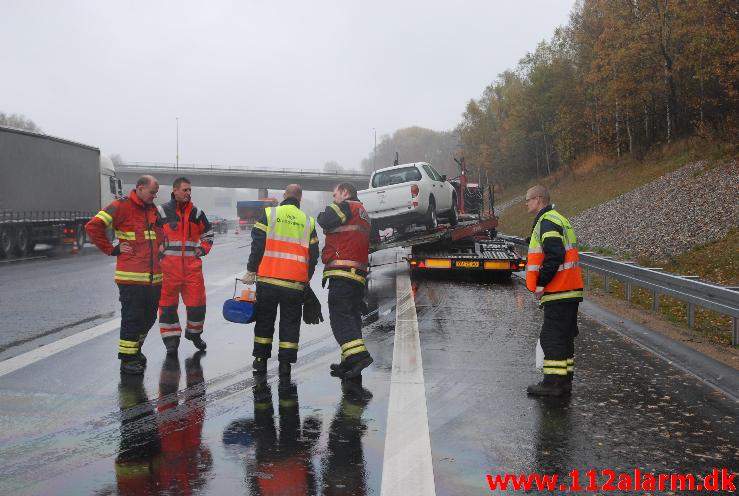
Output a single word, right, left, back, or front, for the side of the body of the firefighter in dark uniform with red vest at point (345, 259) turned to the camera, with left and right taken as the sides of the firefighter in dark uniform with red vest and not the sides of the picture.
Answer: left

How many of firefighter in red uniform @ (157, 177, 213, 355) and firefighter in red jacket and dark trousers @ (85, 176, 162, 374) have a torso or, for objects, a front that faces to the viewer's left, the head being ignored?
0

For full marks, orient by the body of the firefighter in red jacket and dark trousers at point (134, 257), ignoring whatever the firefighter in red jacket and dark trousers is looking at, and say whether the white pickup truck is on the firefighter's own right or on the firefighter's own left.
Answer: on the firefighter's own left

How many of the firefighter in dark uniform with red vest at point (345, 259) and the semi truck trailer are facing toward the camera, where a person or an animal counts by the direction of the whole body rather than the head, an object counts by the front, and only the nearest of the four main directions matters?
0

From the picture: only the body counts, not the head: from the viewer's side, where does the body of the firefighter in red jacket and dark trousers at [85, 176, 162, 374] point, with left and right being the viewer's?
facing the viewer and to the right of the viewer

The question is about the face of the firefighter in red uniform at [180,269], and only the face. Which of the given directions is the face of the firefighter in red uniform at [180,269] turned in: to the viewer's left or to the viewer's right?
to the viewer's right

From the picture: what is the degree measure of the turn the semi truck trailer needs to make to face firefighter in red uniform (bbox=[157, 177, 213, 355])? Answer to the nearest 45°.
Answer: approximately 135° to its right

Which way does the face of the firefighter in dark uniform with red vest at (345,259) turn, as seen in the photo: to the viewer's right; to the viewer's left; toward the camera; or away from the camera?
to the viewer's left

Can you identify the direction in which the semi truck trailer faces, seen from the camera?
facing away from the viewer and to the right of the viewer

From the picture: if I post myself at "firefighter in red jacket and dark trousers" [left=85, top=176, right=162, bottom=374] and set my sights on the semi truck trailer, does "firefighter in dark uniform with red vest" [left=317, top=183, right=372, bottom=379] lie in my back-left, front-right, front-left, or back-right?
back-right

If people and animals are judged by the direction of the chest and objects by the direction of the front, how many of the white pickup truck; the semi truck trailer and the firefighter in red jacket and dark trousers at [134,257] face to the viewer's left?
0

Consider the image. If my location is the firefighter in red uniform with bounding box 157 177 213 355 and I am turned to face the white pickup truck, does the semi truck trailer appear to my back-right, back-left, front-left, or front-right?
front-left

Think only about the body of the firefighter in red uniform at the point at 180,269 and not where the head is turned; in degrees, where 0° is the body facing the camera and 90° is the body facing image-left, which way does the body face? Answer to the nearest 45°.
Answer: approximately 0°

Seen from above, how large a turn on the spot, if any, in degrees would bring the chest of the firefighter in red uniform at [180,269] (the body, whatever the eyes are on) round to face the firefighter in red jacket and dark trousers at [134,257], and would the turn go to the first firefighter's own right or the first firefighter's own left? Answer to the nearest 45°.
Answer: approximately 45° to the first firefighter's own right

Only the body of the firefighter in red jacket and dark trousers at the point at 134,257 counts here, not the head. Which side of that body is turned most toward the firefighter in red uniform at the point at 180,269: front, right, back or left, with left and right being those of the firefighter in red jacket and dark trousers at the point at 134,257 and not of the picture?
left
